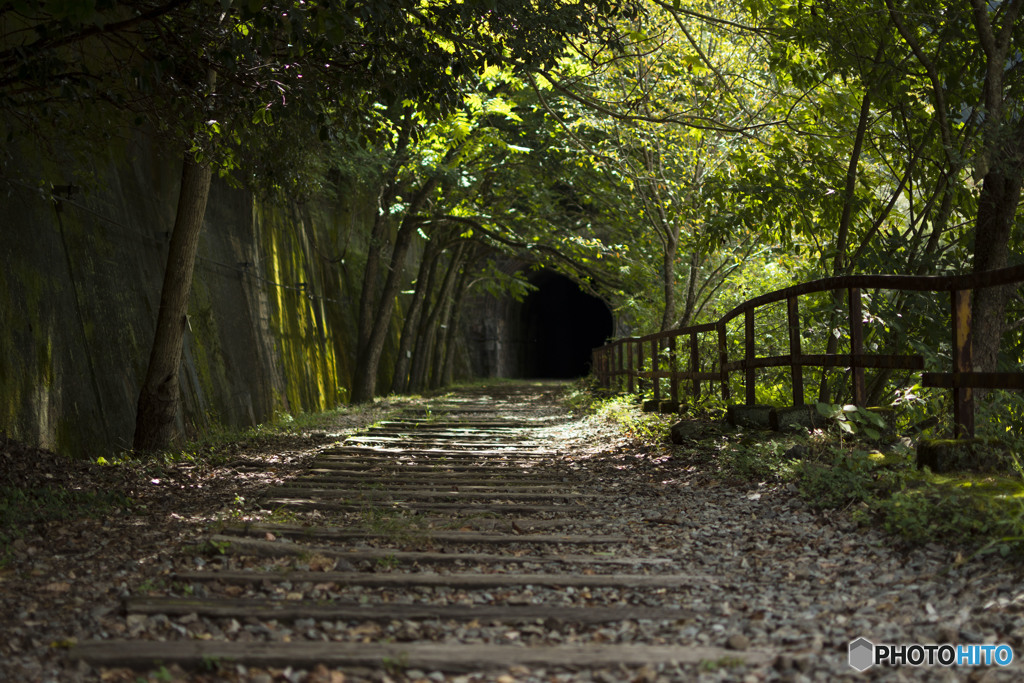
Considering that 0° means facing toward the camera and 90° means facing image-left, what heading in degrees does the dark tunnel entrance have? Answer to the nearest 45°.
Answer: approximately 0°

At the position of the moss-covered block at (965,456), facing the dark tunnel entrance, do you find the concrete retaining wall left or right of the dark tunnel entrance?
left

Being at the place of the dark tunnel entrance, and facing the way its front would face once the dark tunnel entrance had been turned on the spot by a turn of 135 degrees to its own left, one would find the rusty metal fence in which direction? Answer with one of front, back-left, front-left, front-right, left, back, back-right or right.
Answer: back-right

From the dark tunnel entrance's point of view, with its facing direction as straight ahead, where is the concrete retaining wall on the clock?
The concrete retaining wall is roughly at 12 o'clock from the dark tunnel entrance.

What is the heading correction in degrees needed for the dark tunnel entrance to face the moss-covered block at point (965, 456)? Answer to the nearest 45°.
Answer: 0° — it already faces it
